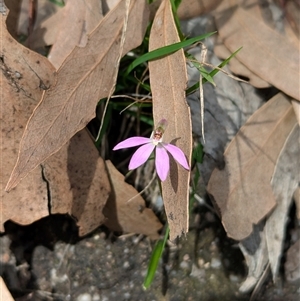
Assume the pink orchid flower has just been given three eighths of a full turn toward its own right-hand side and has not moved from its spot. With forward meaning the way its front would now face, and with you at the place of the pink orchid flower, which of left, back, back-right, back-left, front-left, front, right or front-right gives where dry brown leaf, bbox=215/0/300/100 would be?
right

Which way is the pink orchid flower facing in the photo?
toward the camera
